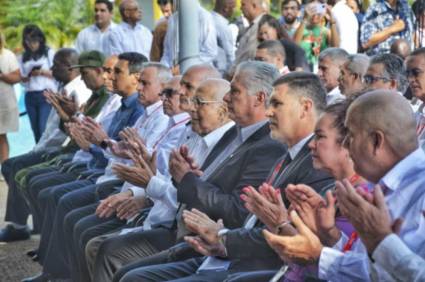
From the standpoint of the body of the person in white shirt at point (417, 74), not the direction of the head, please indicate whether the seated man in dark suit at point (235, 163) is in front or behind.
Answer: in front

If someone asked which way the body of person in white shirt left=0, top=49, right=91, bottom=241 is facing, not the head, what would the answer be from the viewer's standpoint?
to the viewer's left

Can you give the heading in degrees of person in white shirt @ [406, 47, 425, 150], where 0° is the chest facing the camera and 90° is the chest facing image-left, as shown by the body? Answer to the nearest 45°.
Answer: approximately 45°

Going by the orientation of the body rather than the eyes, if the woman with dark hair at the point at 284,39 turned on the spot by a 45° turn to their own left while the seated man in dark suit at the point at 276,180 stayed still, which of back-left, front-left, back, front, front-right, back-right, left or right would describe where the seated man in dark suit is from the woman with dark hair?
front

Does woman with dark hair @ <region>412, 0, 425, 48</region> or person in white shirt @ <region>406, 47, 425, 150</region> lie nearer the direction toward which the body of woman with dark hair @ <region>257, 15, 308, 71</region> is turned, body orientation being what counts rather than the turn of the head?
the person in white shirt

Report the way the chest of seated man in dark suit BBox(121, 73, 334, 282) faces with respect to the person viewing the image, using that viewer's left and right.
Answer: facing to the left of the viewer

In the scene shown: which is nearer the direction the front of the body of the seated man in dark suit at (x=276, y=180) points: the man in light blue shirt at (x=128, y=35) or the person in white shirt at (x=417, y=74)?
the man in light blue shirt

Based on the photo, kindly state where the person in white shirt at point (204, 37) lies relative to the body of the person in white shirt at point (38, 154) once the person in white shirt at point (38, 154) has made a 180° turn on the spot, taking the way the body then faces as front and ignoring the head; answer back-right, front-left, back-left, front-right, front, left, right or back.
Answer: front

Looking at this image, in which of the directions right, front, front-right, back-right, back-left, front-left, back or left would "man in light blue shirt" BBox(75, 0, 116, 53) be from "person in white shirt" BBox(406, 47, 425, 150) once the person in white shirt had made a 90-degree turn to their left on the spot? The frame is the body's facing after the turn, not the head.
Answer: back

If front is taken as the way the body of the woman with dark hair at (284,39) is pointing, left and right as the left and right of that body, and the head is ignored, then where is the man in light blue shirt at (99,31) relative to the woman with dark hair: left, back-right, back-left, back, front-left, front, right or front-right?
right

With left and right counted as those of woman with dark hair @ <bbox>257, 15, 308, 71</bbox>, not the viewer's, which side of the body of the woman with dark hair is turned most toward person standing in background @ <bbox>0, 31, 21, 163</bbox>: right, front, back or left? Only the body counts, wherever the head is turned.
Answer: right

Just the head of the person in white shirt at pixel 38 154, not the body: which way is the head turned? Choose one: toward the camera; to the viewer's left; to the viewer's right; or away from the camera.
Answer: to the viewer's left
